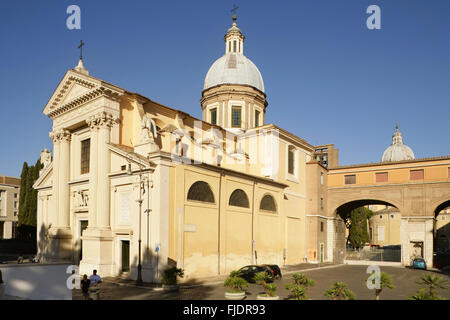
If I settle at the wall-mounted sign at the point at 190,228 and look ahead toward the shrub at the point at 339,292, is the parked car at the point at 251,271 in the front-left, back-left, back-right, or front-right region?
front-left

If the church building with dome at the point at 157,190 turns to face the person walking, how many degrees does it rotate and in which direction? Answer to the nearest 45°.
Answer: approximately 45° to its left

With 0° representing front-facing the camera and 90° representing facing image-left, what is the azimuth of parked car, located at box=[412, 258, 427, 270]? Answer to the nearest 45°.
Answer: approximately 0°

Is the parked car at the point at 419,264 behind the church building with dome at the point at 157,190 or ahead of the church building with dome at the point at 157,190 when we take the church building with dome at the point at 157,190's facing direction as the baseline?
behind

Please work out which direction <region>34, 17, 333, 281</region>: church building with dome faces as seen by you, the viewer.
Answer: facing the viewer and to the left of the viewer

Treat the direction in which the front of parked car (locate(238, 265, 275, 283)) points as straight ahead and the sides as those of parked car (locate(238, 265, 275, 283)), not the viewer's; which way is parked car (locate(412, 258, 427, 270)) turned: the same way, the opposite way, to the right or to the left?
to the left

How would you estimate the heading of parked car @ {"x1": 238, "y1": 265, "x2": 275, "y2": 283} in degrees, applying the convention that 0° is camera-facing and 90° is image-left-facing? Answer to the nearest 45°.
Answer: approximately 90°

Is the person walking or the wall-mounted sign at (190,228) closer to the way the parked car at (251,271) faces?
the wall-mounted sign

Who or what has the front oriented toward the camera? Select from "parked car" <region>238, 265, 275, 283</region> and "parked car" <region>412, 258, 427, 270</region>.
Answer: "parked car" <region>412, 258, 427, 270</region>

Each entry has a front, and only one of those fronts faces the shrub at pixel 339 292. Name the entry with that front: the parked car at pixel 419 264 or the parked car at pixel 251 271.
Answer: the parked car at pixel 419 264

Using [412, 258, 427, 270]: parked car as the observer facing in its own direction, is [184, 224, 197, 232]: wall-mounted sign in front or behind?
in front

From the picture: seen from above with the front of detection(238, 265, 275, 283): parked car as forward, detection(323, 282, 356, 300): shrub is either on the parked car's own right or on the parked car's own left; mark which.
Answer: on the parked car's own left
